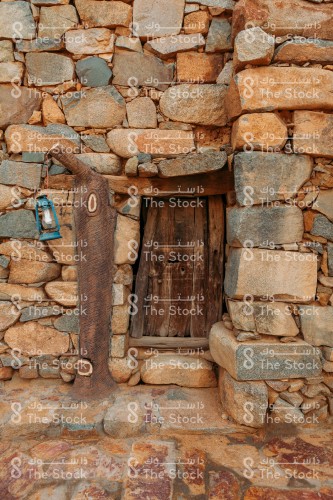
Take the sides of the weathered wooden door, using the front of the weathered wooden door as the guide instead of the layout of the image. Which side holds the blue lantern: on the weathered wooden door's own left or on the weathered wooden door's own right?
on the weathered wooden door's own right

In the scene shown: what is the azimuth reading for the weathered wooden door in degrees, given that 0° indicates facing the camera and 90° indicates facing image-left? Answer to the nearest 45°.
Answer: approximately 0°

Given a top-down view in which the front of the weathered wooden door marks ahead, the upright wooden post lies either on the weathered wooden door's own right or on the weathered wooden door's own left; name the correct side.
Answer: on the weathered wooden door's own right
